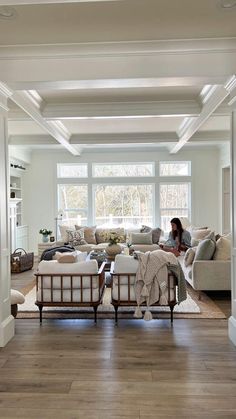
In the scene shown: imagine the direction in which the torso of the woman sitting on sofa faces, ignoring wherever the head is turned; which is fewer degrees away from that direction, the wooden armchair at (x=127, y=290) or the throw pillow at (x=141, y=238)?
the wooden armchair

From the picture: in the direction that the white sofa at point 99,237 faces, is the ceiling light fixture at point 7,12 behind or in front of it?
in front

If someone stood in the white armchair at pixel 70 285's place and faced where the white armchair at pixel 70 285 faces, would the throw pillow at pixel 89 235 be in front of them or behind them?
in front

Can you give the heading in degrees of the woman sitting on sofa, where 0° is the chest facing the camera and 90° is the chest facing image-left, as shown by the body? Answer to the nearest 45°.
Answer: approximately 45°

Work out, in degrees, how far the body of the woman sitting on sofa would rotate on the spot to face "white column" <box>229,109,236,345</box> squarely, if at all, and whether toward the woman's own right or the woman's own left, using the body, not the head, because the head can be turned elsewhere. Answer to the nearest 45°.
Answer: approximately 45° to the woman's own left

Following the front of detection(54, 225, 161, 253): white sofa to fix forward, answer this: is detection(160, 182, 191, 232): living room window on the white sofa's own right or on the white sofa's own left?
on the white sofa's own left

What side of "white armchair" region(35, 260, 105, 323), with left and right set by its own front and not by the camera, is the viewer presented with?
back

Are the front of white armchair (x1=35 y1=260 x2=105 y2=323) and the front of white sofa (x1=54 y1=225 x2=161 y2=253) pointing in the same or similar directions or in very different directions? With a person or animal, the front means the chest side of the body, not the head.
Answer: very different directions

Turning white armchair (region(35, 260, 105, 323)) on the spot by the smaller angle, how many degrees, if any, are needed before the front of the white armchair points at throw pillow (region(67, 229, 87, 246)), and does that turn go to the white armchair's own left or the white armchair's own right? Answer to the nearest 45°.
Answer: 0° — it already faces it

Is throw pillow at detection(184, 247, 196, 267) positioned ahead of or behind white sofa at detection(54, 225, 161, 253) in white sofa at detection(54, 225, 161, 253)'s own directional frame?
ahead

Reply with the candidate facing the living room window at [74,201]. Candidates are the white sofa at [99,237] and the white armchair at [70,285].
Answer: the white armchair at [70,285]

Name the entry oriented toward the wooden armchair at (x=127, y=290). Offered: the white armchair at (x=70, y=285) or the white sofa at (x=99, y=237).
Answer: the white sofa at (x=99, y=237)

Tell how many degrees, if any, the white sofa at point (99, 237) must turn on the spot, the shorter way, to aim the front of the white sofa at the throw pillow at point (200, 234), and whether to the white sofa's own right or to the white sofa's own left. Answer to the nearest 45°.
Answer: approximately 45° to the white sofa's own left

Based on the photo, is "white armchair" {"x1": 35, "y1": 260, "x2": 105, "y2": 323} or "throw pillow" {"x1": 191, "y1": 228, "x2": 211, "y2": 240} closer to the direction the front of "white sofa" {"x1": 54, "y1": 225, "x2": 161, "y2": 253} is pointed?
the white armchair

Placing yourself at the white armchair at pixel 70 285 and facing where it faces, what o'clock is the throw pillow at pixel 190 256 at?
The throw pillow is roughly at 2 o'clock from the white armchair.
